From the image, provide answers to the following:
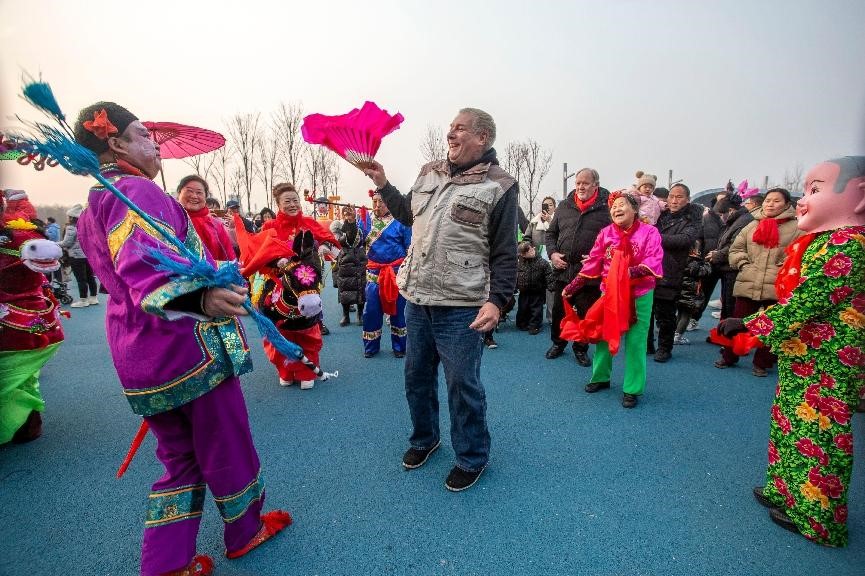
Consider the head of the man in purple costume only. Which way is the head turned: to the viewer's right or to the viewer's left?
to the viewer's right

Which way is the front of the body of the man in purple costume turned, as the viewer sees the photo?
to the viewer's right
